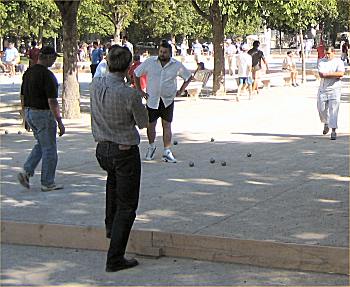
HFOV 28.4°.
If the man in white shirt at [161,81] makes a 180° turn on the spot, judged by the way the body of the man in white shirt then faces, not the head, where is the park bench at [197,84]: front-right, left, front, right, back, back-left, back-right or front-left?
front

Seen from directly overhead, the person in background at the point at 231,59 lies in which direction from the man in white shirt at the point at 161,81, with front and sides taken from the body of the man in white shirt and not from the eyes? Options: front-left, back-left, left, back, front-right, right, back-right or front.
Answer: back

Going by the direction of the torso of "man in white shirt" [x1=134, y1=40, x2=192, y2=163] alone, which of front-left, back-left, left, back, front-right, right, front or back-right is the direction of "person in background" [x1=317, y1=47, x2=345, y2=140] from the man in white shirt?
back-left

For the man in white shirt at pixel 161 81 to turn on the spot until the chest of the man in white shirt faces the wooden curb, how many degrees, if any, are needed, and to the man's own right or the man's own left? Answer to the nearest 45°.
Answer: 0° — they already face it

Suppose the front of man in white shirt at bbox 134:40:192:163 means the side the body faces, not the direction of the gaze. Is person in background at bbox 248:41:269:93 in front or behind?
behind

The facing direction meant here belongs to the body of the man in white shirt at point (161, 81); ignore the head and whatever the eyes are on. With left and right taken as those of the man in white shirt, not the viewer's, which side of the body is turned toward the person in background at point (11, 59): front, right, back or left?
back

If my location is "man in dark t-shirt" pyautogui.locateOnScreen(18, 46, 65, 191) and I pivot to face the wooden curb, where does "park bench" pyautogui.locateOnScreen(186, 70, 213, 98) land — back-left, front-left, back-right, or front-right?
back-left

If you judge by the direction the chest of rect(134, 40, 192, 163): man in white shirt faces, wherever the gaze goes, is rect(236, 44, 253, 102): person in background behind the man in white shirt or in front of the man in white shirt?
behind

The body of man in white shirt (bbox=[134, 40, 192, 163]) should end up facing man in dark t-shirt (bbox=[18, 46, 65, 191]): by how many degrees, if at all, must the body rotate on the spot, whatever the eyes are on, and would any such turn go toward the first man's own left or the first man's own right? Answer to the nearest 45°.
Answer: approximately 45° to the first man's own right

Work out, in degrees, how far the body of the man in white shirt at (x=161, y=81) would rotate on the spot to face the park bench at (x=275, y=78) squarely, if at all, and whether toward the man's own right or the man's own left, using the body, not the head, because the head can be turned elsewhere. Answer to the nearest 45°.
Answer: approximately 180°

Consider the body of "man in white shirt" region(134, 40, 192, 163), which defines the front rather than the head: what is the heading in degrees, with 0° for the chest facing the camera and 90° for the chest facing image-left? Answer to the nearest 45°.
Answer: approximately 0°
